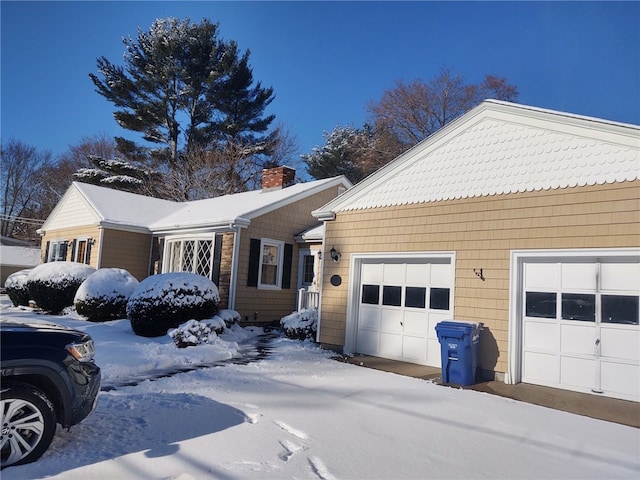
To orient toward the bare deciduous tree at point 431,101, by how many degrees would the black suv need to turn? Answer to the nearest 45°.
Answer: approximately 45° to its left

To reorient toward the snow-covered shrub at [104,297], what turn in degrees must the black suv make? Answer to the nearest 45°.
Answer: approximately 90° to its left

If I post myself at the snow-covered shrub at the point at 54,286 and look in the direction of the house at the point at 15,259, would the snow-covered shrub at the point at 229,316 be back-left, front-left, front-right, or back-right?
back-right

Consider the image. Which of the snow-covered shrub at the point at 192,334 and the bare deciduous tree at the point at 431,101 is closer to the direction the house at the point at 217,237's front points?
the snow-covered shrub

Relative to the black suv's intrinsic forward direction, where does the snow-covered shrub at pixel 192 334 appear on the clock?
The snow-covered shrub is roughly at 10 o'clock from the black suv.

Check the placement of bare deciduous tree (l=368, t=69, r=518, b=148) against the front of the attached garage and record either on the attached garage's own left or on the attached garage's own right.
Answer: on the attached garage's own right

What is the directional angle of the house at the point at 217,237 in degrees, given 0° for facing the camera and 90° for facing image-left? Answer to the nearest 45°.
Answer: approximately 45°

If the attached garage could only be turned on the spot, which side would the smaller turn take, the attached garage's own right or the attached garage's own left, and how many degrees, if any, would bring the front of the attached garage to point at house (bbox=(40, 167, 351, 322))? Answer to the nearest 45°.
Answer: approximately 90° to the attached garage's own right

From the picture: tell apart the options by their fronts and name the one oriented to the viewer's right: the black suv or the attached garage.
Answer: the black suv

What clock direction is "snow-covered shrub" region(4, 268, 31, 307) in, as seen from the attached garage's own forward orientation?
The snow-covered shrub is roughly at 2 o'clock from the attached garage.

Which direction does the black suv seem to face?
to the viewer's right
